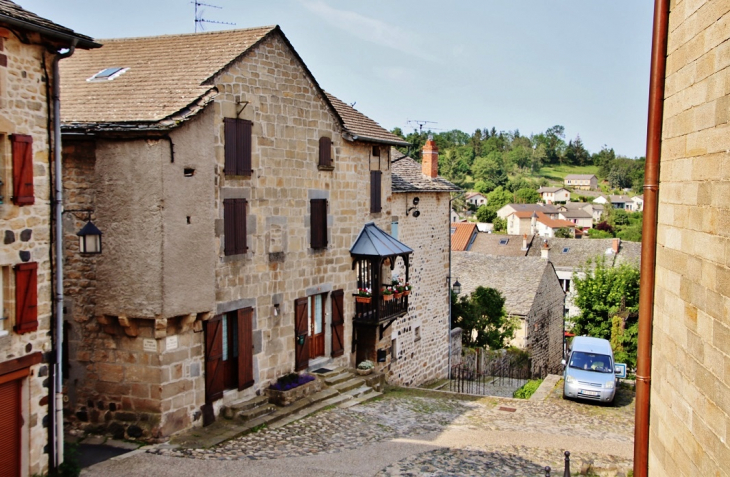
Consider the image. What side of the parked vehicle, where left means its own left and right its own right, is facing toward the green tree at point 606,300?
back

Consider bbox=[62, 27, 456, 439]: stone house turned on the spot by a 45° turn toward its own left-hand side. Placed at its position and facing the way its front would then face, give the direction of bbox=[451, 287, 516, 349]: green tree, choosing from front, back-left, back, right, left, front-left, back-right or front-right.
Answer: front-left

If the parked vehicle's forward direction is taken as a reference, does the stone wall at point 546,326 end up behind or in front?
behind

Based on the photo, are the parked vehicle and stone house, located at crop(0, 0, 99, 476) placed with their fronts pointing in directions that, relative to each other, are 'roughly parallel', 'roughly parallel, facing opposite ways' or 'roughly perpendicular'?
roughly perpendicular

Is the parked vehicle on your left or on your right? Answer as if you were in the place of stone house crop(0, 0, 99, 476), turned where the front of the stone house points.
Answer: on your left

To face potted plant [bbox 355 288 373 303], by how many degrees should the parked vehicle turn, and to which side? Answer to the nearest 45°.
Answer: approximately 90° to its right

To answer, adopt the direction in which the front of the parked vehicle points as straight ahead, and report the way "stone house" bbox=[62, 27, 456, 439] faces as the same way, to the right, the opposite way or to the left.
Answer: to the left

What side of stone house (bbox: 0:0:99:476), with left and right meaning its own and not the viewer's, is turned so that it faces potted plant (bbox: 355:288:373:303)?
left

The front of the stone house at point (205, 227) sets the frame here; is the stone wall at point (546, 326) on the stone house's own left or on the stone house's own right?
on the stone house's own left

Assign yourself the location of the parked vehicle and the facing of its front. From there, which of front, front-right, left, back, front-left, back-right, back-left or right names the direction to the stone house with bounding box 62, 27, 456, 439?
front-right
